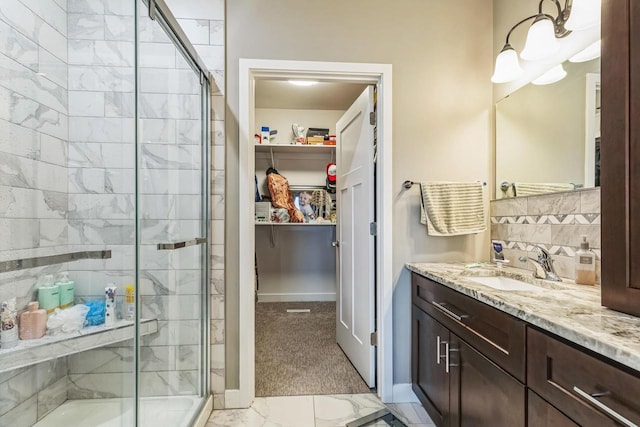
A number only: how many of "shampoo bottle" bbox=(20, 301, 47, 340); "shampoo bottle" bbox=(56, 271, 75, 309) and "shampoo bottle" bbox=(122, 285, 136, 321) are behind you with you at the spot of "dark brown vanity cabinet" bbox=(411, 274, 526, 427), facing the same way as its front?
0

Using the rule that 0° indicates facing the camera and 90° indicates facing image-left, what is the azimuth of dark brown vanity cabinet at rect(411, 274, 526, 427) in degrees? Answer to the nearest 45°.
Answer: approximately 90°

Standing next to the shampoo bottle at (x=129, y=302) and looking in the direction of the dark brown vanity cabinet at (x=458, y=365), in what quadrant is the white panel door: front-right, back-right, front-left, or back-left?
front-left

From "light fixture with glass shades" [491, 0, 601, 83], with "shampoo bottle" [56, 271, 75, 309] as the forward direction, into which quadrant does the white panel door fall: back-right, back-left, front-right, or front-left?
front-right

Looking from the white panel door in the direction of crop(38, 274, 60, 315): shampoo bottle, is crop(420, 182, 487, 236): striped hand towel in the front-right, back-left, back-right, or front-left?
back-left

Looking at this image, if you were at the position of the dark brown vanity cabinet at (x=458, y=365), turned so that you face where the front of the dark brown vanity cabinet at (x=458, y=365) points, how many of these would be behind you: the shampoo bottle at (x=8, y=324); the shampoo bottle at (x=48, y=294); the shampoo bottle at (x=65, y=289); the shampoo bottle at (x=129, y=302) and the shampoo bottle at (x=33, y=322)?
0

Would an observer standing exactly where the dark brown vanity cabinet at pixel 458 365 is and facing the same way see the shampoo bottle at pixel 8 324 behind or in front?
in front

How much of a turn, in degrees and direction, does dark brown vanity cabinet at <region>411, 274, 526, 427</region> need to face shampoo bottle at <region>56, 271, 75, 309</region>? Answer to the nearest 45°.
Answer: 0° — it already faces it

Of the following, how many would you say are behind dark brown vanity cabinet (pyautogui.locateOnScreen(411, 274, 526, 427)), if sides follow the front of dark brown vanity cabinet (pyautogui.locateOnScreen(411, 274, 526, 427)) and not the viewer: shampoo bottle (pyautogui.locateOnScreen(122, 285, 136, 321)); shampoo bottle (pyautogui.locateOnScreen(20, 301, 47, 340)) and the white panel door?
0

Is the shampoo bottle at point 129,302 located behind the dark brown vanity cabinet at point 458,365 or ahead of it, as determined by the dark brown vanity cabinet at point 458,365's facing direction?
ahead

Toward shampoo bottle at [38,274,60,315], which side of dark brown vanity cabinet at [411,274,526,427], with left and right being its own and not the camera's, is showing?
front

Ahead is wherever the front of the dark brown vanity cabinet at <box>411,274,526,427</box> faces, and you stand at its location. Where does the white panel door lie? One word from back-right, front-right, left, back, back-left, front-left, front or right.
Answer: front-right
